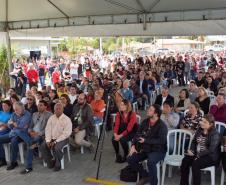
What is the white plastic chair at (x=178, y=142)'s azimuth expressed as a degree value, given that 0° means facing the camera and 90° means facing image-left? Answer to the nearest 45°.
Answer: approximately 45°

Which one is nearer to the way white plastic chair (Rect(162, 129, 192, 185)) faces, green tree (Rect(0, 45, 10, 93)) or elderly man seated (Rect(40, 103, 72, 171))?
the elderly man seated

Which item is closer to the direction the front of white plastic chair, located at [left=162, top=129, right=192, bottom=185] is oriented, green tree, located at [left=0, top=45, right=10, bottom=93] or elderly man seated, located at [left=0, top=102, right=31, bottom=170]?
the elderly man seated

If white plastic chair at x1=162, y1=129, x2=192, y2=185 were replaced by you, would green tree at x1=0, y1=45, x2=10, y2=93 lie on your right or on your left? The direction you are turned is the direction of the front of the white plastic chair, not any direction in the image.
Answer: on your right

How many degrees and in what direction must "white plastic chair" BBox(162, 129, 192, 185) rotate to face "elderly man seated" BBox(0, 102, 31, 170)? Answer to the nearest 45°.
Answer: approximately 45° to its right

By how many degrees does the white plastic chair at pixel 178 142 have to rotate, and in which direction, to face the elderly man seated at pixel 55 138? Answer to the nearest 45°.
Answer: approximately 45° to its right

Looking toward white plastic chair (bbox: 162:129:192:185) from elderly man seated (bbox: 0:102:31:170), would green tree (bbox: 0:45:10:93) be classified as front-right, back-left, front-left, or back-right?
back-left

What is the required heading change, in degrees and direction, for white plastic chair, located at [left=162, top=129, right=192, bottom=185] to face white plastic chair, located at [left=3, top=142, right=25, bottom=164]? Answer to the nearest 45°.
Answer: approximately 45° to its right

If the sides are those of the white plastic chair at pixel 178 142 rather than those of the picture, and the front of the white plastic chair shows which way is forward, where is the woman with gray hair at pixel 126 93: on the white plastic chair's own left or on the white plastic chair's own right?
on the white plastic chair's own right

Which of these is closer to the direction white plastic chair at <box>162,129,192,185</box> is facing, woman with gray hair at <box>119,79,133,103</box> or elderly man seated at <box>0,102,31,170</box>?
the elderly man seated
